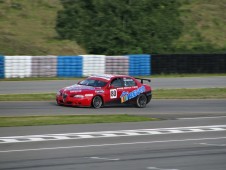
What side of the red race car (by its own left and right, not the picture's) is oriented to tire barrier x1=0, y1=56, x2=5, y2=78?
right

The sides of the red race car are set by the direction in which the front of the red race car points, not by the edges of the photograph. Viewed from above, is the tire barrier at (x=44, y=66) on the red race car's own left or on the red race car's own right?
on the red race car's own right

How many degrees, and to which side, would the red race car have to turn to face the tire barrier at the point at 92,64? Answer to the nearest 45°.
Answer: approximately 135° to its right

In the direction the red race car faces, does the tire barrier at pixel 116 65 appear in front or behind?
behind

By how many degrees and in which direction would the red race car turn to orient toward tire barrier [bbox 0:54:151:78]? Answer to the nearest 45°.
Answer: approximately 135° to its right

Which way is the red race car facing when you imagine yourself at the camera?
facing the viewer and to the left of the viewer

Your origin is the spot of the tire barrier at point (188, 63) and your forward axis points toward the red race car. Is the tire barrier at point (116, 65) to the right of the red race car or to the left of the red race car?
right
